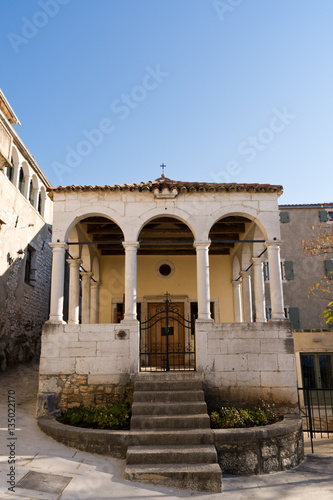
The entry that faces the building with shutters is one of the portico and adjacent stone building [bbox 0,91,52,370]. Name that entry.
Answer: the adjacent stone building

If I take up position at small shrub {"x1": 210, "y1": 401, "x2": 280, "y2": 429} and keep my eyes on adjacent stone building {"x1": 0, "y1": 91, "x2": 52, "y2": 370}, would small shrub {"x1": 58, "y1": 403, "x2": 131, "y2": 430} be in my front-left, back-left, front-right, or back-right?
front-left

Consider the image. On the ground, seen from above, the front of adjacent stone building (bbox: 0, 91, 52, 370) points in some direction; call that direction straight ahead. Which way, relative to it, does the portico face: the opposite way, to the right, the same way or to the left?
to the right

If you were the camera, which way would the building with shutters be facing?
facing the viewer

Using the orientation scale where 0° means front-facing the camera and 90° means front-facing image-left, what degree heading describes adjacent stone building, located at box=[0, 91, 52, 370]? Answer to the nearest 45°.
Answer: approximately 270°

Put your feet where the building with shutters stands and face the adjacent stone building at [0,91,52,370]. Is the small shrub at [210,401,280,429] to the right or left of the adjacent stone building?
left

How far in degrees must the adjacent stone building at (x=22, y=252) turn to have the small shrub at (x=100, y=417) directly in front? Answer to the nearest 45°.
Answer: approximately 90° to its right

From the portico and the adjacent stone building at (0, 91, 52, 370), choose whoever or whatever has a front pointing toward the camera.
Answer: the portico

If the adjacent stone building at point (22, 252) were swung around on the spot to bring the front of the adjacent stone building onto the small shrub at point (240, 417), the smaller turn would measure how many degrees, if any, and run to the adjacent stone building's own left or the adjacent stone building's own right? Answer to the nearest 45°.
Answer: approximately 45° to the adjacent stone building's own right

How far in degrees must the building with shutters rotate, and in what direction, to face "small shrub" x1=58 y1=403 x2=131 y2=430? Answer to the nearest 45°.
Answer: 0° — it already faces it

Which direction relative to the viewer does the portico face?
toward the camera

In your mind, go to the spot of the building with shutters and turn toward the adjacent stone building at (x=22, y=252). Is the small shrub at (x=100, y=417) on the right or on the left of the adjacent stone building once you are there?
left

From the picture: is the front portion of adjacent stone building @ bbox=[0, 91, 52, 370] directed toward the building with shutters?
yes

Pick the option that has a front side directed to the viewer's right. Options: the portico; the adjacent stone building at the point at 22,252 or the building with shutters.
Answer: the adjacent stone building
